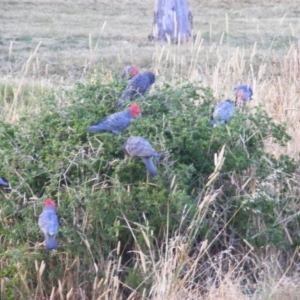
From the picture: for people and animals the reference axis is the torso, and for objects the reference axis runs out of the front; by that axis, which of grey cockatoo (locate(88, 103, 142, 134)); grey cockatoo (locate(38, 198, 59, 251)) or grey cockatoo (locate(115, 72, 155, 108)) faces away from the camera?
grey cockatoo (locate(38, 198, 59, 251))

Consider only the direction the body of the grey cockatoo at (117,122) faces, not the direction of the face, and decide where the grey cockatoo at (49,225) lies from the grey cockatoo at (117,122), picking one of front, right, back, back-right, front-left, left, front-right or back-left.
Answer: back-right

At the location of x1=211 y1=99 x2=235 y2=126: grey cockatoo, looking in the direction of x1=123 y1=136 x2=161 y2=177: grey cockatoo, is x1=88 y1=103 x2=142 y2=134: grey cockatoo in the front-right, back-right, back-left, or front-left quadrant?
front-right

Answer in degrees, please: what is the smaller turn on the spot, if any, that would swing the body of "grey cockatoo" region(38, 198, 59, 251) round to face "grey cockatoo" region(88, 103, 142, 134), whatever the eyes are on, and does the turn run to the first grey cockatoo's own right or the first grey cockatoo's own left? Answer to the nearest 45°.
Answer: approximately 45° to the first grey cockatoo's own right

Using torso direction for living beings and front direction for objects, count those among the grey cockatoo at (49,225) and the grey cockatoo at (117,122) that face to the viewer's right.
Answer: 1

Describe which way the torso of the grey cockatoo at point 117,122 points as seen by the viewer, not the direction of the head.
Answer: to the viewer's right

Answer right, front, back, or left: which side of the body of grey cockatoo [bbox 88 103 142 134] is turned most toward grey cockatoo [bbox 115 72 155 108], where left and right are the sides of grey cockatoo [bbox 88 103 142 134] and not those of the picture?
left

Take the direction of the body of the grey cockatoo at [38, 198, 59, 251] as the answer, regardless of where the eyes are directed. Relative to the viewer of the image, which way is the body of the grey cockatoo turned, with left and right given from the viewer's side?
facing away from the viewer

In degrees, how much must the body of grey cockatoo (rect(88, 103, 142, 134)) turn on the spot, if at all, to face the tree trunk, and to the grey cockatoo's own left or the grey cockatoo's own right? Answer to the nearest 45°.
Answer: approximately 90° to the grey cockatoo's own left

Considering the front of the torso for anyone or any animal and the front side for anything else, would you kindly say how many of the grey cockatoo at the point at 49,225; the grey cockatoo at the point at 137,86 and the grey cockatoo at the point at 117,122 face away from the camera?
1
